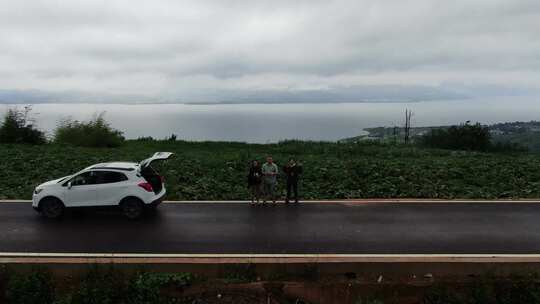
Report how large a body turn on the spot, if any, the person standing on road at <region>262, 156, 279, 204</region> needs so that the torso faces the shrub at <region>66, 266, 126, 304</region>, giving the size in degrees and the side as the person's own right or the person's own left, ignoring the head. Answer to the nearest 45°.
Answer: approximately 45° to the person's own right

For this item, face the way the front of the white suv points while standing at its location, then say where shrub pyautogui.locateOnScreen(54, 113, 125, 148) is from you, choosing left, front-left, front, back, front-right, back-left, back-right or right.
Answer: front-right

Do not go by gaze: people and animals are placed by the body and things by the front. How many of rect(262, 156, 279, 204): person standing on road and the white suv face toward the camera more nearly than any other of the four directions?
1

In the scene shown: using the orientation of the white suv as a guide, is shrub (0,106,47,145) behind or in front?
in front

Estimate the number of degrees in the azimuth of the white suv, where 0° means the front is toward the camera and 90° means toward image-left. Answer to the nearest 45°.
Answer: approximately 135°

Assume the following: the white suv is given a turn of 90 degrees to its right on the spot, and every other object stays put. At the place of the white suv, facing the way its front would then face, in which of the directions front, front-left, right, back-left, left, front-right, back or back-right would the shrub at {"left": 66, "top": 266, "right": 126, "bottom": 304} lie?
back-right

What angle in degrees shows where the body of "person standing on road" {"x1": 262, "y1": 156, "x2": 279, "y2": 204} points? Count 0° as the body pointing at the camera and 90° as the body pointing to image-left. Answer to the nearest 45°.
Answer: approximately 0°
